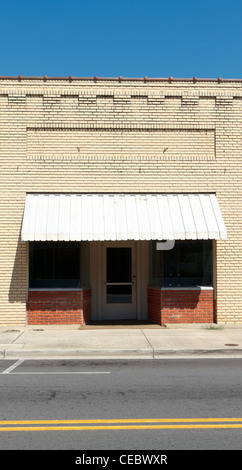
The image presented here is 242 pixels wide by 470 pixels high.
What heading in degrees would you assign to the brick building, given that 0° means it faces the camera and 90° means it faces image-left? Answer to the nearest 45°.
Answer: approximately 0°
